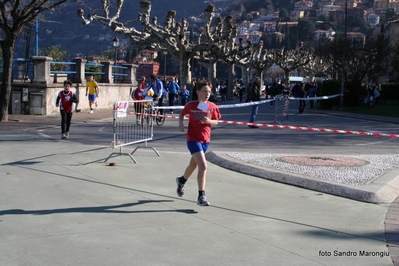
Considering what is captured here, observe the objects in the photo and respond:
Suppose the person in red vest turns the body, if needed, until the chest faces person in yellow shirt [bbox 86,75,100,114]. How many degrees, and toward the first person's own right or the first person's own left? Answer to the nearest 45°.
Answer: approximately 180°

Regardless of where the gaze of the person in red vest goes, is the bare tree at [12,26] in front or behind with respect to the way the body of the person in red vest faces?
behind

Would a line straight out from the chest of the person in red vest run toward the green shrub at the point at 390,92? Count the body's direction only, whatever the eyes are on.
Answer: no

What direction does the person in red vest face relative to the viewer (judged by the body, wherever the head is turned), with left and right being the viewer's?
facing the viewer

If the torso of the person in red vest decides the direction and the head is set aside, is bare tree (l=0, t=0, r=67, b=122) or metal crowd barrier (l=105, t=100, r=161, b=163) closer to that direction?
the metal crowd barrier

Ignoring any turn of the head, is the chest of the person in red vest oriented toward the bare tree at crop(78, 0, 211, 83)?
no

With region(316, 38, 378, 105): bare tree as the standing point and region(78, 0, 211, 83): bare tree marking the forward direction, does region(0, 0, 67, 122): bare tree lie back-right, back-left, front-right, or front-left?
front-left

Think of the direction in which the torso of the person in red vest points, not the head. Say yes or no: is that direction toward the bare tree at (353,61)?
no

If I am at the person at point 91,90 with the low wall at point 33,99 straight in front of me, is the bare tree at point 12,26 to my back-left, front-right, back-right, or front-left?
front-left

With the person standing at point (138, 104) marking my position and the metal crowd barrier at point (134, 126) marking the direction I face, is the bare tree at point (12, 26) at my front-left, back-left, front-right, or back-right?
back-right

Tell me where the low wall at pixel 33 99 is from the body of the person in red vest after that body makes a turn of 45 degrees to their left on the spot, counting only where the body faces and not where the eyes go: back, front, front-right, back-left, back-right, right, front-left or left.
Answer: back-left
